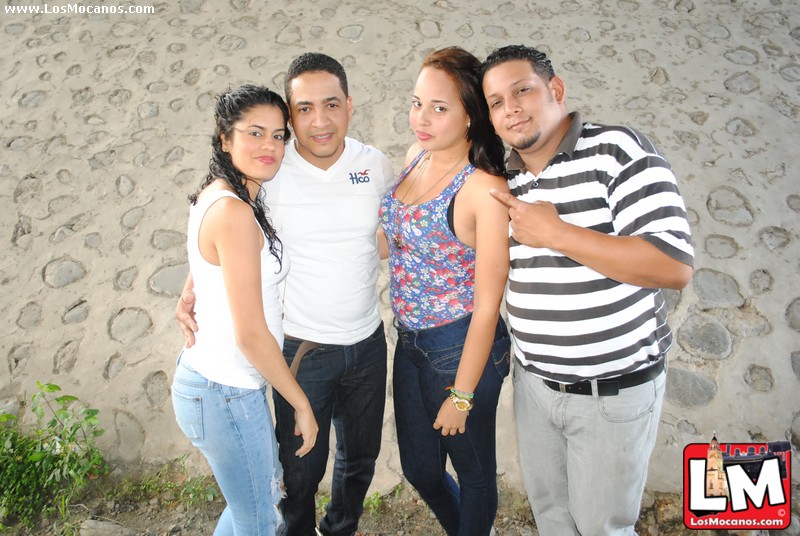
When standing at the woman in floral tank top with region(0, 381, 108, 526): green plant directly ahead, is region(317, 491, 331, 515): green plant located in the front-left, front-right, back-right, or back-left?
front-right

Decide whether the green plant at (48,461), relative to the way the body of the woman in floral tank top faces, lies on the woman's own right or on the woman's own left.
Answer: on the woman's own right

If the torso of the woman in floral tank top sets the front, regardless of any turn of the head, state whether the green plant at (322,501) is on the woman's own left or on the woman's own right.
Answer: on the woman's own right

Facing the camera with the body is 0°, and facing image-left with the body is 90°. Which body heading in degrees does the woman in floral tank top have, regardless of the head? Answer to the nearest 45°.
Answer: approximately 45°

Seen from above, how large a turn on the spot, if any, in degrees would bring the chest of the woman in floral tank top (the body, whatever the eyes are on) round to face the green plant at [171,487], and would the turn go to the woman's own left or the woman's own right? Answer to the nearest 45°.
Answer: approximately 90° to the woman's own right

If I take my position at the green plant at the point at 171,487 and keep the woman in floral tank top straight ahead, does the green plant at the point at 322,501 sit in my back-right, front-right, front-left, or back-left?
front-left
